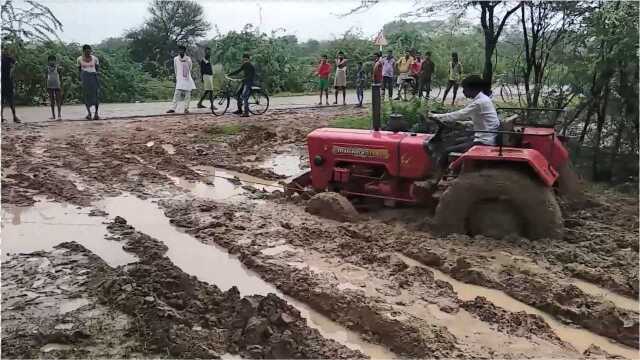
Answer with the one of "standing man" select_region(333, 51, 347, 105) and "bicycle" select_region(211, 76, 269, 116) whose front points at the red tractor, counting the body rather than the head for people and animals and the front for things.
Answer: the standing man

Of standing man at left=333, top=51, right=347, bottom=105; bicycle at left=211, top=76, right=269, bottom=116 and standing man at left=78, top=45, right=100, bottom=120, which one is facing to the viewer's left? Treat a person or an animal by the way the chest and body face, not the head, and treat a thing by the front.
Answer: the bicycle

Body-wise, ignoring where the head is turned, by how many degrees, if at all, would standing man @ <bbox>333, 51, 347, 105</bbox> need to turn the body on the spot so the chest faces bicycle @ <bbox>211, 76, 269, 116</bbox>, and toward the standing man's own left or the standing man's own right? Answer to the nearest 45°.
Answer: approximately 45° to the standing man's own right

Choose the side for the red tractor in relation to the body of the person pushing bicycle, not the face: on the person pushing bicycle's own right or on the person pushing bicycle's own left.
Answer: on the person pushing bicycle's own left

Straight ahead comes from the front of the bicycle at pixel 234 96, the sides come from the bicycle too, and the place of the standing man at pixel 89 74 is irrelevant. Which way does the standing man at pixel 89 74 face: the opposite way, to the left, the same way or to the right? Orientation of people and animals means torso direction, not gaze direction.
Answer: to the left

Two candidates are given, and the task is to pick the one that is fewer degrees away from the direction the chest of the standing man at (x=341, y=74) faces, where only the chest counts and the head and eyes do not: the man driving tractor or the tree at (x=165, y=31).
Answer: the man driving tractor

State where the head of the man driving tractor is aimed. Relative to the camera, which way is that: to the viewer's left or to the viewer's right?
to the viewer's left

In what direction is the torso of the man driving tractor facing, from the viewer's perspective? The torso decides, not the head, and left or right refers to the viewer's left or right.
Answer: facing to the left of the viewer

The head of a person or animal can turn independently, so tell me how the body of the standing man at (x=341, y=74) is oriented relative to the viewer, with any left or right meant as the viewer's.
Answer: facing the viewer

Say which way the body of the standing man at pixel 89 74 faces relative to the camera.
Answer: toward the camera
